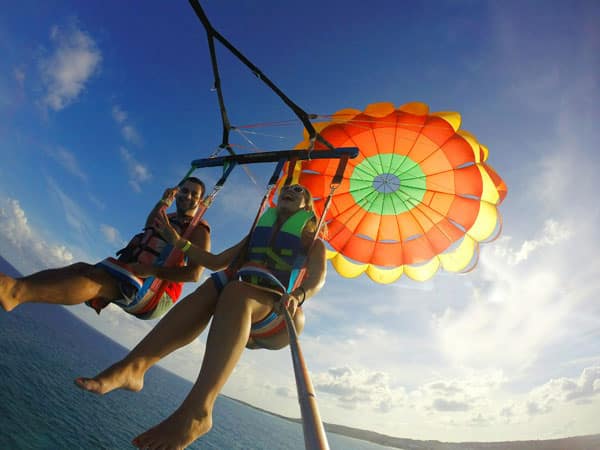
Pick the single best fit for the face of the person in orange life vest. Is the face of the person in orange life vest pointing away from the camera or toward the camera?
toward the camera

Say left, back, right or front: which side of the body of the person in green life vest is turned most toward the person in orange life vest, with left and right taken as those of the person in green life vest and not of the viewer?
right

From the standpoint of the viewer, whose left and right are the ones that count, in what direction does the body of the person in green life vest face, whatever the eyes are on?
facing the viewer and to the left of the viewer

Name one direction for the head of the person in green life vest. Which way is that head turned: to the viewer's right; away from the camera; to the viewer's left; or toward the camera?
toward the camera
